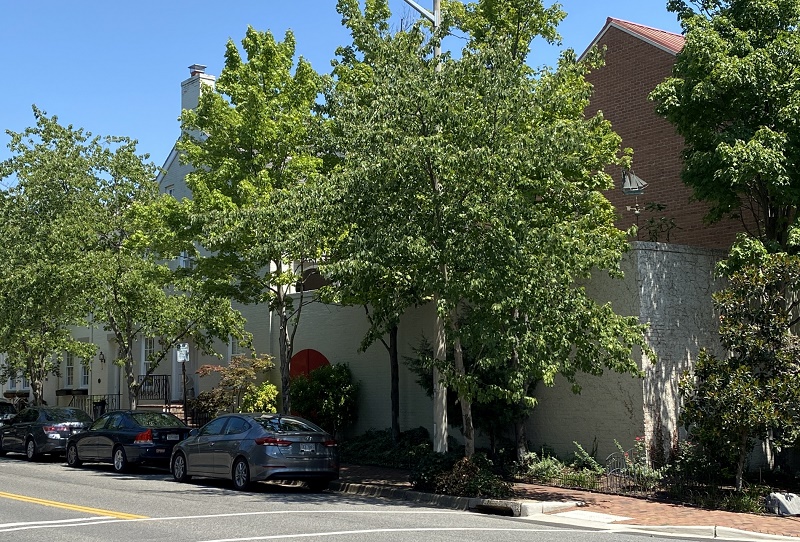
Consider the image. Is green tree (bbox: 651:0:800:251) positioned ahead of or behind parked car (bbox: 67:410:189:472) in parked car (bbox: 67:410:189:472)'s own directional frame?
behind

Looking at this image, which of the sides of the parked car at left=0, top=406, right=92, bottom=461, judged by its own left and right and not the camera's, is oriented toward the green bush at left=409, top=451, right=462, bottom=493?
back

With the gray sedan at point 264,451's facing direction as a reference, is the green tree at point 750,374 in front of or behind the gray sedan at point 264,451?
behind

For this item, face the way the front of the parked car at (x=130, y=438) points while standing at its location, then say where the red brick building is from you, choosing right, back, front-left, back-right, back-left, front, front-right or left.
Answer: back-right

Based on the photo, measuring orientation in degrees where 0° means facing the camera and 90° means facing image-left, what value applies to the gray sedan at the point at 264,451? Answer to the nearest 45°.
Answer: approximately 135°

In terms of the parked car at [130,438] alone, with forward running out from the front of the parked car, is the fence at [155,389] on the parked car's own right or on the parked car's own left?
on the parked car's own right

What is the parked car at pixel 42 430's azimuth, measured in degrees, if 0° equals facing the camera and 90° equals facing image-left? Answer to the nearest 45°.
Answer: approximately 135°

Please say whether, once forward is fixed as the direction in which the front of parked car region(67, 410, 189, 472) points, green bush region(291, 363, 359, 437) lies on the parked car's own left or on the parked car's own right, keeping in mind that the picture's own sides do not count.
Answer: on the parked car's own right

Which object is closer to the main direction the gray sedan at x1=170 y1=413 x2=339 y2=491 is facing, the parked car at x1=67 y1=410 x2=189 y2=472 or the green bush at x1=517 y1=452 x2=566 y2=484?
the parked car

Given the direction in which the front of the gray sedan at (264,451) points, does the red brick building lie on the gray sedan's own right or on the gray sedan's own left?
on the gray sedan's own right

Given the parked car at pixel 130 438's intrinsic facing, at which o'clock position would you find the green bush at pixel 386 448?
The green bush is roughly at 5 o'clock from the parked car.
